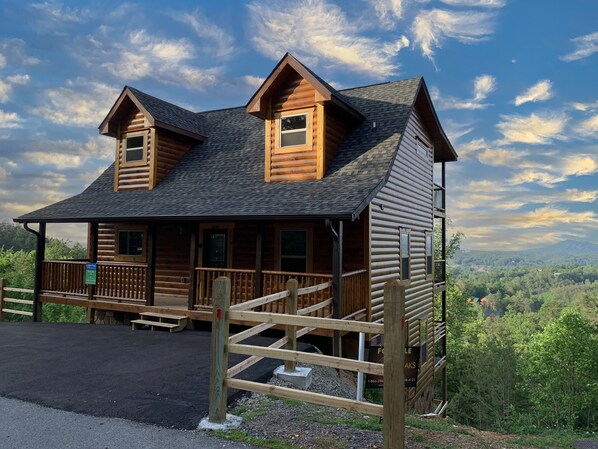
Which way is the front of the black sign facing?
toward the camera

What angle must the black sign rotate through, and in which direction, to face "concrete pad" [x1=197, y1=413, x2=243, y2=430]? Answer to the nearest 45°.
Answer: approximately 90° to its right

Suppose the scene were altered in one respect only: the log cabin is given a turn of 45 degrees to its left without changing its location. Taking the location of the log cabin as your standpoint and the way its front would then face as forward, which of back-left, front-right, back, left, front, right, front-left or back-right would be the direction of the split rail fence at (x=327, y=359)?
front

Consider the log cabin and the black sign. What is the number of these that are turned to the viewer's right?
0

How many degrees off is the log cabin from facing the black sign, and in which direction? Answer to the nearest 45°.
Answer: approximately 45° to its left

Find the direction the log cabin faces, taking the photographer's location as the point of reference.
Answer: facing the viewer and to the left of the viewer

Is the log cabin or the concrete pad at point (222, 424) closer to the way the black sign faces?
the concrete pad
